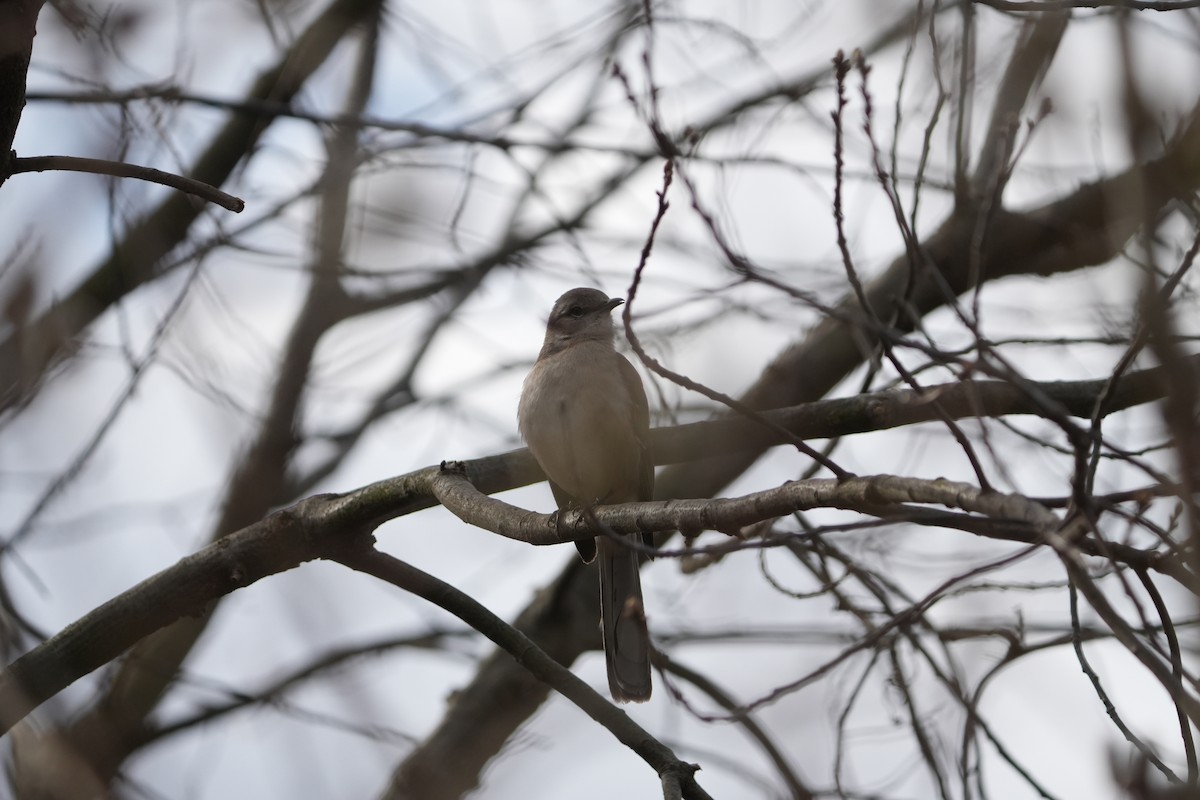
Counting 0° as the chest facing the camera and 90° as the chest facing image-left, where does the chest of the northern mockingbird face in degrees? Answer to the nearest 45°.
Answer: approximately 0°

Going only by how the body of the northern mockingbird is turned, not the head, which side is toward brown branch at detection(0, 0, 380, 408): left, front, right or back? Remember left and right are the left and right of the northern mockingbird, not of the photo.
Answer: right

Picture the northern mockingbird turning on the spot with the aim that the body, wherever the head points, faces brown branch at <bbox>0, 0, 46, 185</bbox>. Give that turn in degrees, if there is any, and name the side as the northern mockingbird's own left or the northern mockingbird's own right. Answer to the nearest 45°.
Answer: approximately 45° to the northern mockingbird's own right
